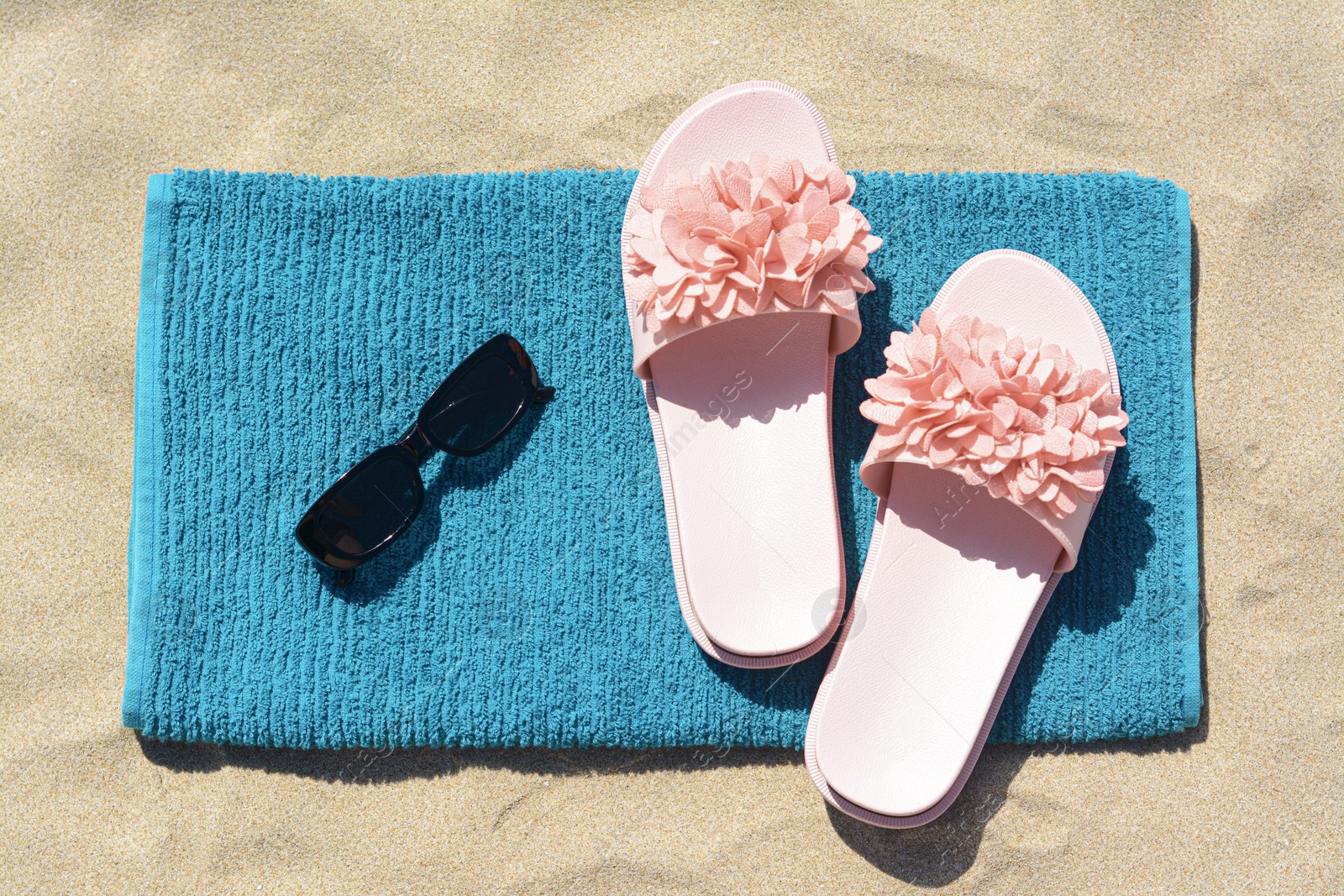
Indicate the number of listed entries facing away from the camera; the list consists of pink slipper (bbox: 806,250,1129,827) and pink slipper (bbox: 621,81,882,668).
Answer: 2

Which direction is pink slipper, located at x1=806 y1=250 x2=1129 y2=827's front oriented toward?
away from the camera

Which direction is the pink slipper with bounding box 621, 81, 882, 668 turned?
away from the camera
